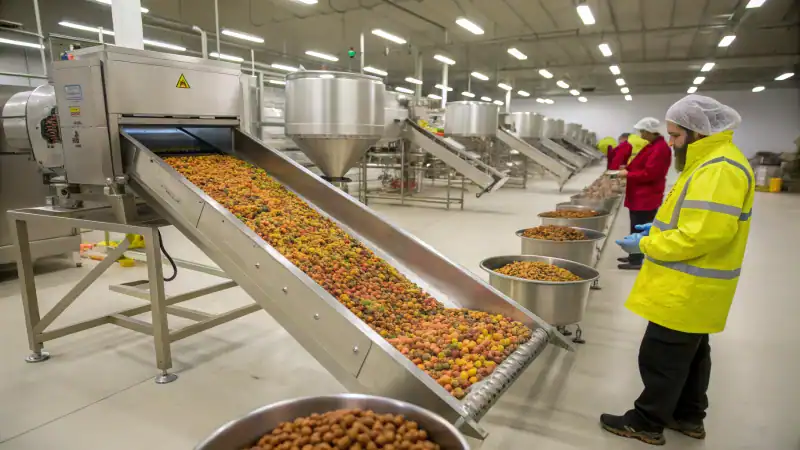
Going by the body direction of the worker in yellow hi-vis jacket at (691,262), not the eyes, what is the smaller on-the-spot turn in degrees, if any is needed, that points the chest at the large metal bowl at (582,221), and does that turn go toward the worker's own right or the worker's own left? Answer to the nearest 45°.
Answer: approximately 90° to the worker's own right

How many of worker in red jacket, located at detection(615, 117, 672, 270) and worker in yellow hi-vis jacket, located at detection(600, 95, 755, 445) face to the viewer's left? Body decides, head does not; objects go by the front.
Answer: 2

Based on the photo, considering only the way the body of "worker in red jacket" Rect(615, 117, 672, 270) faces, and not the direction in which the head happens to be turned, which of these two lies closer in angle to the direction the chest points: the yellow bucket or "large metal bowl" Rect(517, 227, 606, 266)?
the large metal bowl

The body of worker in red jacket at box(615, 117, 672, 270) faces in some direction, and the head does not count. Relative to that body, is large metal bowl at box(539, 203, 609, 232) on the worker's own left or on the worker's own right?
on the worker's own right

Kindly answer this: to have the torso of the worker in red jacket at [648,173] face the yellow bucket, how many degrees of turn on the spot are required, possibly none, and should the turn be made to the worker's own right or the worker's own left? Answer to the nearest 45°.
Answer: approximately 90° to the worker's own right

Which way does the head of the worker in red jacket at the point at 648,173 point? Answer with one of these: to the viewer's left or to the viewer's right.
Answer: to the viewer's left

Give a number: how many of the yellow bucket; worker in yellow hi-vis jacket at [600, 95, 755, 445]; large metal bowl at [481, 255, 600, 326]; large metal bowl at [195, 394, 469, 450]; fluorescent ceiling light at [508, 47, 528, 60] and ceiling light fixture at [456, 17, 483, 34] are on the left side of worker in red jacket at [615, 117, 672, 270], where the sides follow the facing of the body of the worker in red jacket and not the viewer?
3

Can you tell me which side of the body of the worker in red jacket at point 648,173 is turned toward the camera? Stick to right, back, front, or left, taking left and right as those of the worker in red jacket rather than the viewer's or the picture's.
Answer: left

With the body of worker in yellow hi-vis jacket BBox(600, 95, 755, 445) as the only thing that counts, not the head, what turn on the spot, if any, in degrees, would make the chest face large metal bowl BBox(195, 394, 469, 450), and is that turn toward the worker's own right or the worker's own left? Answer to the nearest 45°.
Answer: approximately 45° to the worker's own left

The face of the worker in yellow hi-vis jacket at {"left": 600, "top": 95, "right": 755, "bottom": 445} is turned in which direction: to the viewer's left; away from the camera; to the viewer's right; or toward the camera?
to the viewer's left

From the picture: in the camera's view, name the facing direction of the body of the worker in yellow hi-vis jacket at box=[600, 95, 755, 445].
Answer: to the viewer's left
